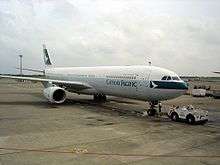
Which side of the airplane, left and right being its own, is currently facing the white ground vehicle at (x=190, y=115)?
front

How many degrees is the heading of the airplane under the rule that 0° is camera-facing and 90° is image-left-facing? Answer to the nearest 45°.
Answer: approximately 315°
